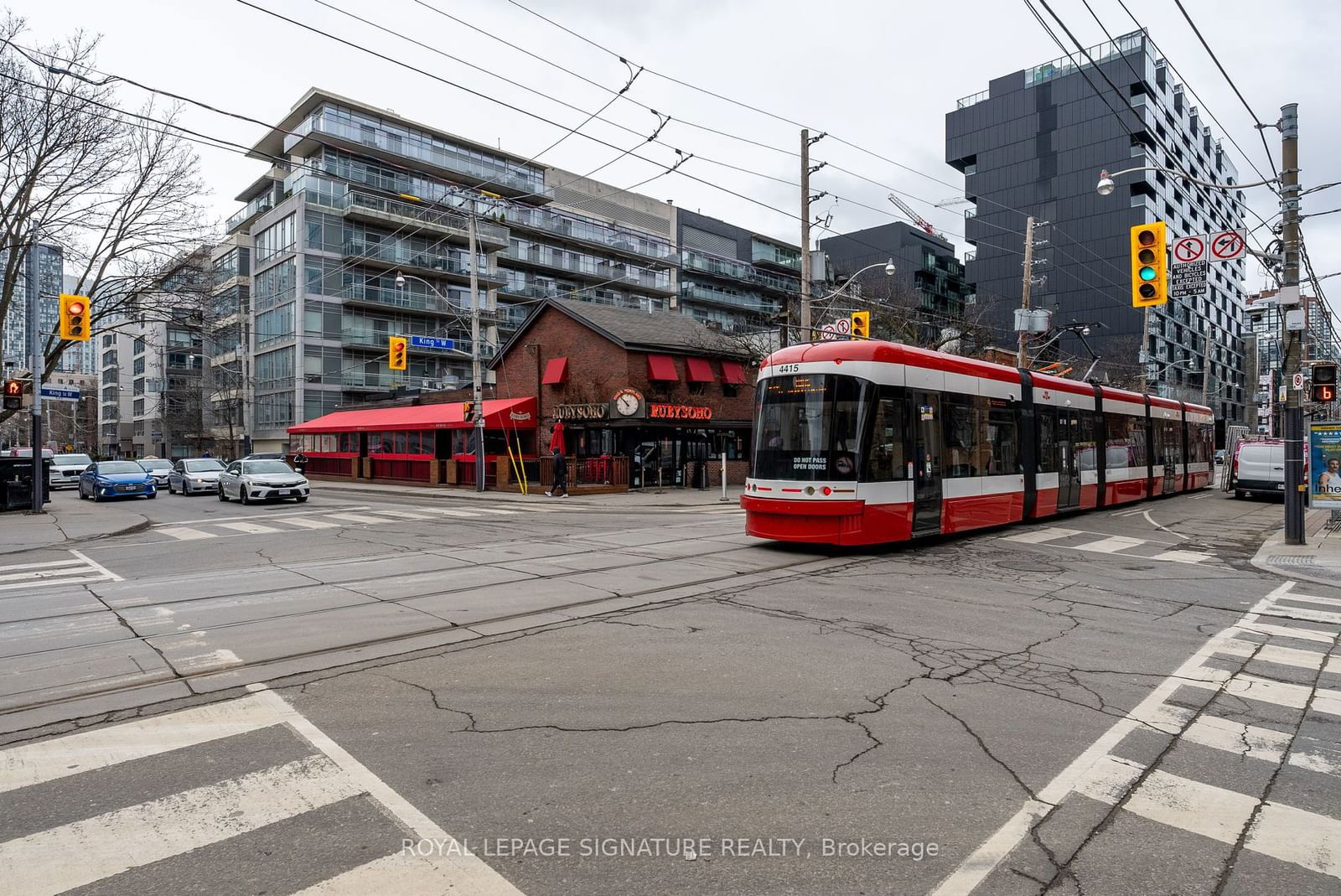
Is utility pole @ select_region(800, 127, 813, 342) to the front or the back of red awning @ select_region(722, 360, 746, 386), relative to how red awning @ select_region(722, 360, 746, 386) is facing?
to the front

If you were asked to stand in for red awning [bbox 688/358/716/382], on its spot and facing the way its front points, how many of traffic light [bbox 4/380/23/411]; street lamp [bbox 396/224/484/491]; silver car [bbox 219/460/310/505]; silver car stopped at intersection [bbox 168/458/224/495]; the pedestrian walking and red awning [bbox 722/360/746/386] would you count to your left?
1

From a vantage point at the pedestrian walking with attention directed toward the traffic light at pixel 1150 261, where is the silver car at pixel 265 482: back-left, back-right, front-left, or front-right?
back-right

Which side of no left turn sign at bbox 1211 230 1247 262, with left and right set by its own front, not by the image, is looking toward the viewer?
front

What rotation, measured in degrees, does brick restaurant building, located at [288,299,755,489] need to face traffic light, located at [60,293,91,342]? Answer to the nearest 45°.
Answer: approximately 45° to its right

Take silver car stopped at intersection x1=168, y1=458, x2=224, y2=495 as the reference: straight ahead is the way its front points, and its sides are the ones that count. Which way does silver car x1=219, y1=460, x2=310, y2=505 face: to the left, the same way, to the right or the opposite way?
the same way

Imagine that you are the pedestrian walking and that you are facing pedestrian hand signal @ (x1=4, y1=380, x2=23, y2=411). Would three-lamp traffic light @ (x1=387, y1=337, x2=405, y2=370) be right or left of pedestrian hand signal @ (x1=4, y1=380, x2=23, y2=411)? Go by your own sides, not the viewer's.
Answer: right

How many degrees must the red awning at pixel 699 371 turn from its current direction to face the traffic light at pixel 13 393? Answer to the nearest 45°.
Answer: approximately 90° to its right

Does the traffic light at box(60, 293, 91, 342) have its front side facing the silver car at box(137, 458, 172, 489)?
no

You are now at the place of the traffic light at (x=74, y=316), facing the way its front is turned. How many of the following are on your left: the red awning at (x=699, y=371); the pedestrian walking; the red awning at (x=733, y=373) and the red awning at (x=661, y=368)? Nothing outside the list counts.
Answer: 4
